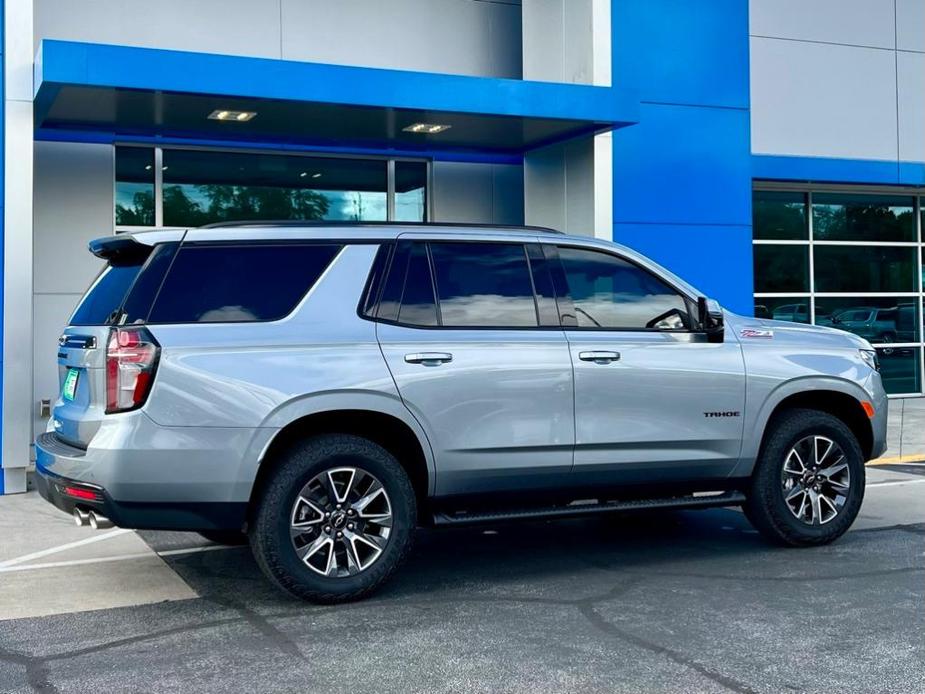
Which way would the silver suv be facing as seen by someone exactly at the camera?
facing away from the viewer and to the right of the viewer

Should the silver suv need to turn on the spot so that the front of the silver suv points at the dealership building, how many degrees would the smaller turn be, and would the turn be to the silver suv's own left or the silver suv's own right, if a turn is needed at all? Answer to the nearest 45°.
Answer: approximately 45° to the silver suv's own left
